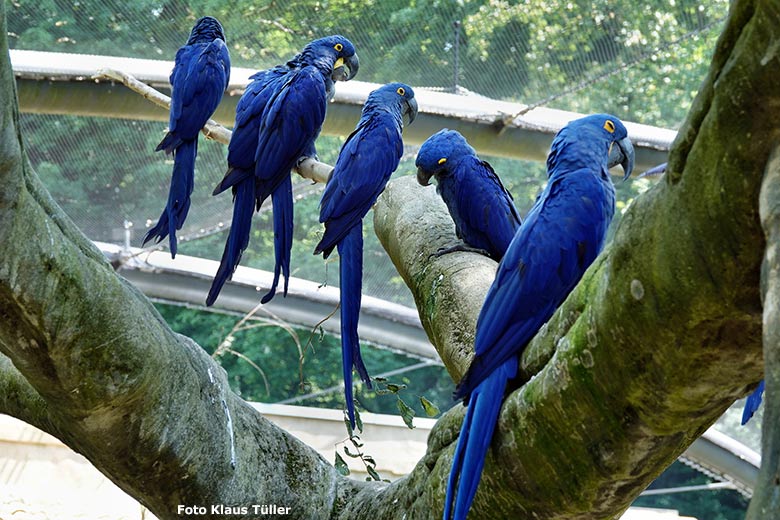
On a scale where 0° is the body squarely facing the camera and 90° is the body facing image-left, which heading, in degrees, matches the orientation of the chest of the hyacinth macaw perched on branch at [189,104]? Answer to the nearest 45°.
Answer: approximately 225°

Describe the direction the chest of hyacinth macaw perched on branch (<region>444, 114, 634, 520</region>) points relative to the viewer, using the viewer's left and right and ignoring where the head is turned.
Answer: facing away from the viewer and to the right of the viewer

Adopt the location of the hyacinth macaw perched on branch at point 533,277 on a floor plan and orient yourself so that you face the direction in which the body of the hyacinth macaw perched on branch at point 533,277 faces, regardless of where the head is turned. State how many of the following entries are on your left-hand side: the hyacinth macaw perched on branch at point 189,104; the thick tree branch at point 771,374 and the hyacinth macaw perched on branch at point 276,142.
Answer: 2

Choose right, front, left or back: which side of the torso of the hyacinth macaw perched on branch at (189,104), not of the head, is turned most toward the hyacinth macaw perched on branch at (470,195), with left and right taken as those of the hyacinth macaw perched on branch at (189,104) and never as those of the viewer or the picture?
right

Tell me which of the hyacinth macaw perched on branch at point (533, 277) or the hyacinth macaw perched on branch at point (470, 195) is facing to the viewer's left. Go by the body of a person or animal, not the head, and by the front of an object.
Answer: the hyacinth macaw perched on branch at point (470, 195)

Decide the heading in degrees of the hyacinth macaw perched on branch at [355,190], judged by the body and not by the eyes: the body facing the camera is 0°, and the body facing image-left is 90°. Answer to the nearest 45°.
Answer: approximately 225°

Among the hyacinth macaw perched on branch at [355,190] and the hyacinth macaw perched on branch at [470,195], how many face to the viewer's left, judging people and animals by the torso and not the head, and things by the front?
1

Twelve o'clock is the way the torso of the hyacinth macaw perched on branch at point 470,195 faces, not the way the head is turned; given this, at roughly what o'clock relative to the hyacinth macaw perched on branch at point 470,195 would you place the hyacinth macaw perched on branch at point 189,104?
the hyacinth macaw perched on branch at point 189,104 is roughly at 1 o'clock from the hyacinth macaw perched on branch at point 470,195.

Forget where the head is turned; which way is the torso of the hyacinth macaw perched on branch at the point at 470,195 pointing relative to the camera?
to the viewer's left

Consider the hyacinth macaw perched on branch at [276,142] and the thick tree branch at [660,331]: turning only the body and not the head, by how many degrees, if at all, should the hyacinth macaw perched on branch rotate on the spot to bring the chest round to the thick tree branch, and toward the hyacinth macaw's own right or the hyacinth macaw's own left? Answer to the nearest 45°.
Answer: approximately 135° to the hyacinth macaw's own right
